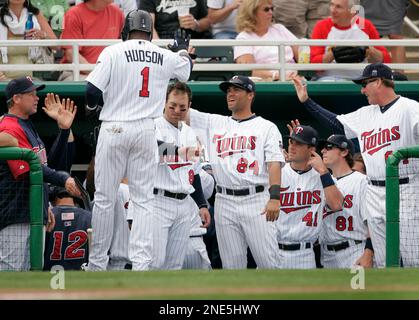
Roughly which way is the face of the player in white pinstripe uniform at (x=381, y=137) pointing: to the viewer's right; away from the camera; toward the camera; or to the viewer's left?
to the viewer's left

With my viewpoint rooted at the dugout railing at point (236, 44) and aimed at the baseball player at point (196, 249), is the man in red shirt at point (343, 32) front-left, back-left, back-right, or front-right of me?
back-left

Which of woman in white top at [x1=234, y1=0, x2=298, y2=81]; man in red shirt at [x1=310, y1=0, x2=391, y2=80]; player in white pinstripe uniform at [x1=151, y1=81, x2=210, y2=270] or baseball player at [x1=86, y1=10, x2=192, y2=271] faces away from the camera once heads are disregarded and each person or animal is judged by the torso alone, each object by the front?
the baseball player

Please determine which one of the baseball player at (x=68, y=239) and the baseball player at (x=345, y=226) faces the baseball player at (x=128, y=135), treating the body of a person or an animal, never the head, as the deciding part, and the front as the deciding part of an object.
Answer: the baseball player at (x=345, y=226)

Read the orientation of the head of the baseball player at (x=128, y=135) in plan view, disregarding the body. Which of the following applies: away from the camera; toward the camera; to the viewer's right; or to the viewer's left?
away from the camera

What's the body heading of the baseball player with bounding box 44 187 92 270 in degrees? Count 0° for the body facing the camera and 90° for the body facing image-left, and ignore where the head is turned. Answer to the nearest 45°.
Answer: approximately 180°

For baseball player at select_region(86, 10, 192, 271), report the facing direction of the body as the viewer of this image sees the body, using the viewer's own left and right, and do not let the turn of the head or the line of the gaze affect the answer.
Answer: facing away from the viewer

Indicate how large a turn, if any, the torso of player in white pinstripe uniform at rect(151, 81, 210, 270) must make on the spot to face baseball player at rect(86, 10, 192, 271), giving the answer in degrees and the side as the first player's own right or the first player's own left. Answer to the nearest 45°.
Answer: approximately 45° to the first player's own right

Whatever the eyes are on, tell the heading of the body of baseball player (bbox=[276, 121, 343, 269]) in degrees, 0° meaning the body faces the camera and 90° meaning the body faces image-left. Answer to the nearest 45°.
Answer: approximately 45°

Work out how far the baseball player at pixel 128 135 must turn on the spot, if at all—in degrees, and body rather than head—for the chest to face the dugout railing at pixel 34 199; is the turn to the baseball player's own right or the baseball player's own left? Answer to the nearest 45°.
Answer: approximately 90° to the baseball player's own left

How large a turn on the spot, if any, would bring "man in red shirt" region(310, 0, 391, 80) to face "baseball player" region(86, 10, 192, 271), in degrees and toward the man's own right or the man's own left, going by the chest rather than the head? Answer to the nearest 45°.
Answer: approximately 45° to the man's own right
